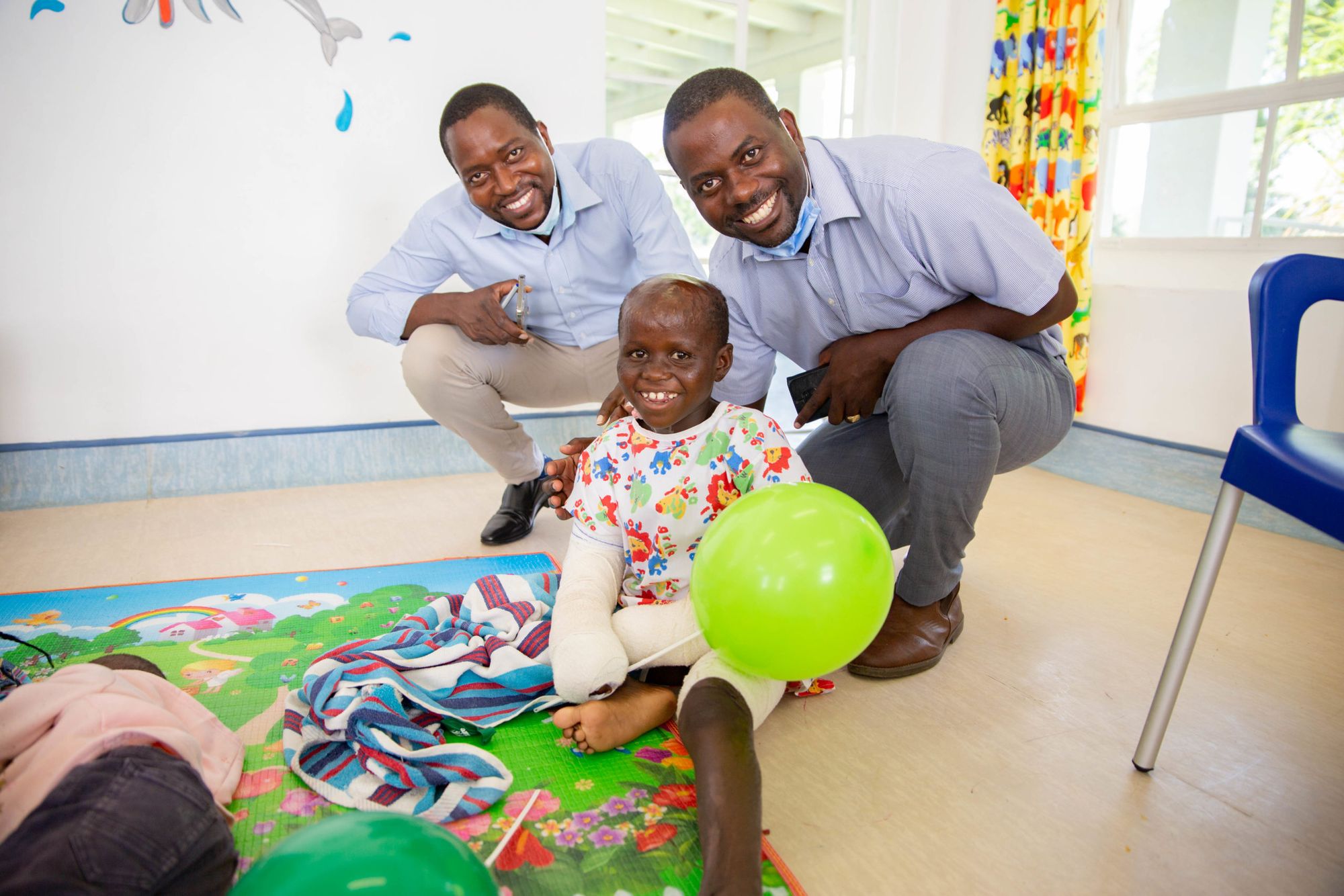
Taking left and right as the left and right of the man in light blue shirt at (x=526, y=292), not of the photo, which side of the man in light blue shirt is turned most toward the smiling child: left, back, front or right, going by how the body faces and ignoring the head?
front

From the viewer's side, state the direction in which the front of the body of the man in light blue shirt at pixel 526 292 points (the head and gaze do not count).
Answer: toward the camera

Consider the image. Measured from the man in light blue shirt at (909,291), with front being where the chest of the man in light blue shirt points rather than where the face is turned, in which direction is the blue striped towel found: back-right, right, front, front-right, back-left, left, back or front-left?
front

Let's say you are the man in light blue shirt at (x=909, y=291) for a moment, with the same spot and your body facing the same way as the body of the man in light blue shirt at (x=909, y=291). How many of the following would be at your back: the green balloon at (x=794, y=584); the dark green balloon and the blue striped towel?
0

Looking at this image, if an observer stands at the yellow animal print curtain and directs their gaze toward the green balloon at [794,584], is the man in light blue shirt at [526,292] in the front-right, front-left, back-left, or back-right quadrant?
front-right

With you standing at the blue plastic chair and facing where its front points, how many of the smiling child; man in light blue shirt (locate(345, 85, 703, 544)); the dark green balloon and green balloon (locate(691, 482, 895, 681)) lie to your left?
0

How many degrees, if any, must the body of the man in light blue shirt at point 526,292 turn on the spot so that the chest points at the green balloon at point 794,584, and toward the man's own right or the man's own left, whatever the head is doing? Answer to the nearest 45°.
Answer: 0° — they already face it

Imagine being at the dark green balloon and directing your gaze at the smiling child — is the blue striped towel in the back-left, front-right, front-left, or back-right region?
front-left

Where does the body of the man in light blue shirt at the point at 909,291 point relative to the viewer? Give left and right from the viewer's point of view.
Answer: facing the viewer and to the left of the viewer

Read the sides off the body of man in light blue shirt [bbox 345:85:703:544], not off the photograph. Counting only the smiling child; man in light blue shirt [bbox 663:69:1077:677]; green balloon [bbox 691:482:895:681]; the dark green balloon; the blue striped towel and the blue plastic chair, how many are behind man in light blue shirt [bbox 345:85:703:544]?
0

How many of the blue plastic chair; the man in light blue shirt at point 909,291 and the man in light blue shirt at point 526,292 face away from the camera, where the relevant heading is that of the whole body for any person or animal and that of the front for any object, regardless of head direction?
0

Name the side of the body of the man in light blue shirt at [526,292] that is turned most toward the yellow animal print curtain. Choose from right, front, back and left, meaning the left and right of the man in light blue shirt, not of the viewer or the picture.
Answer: left
